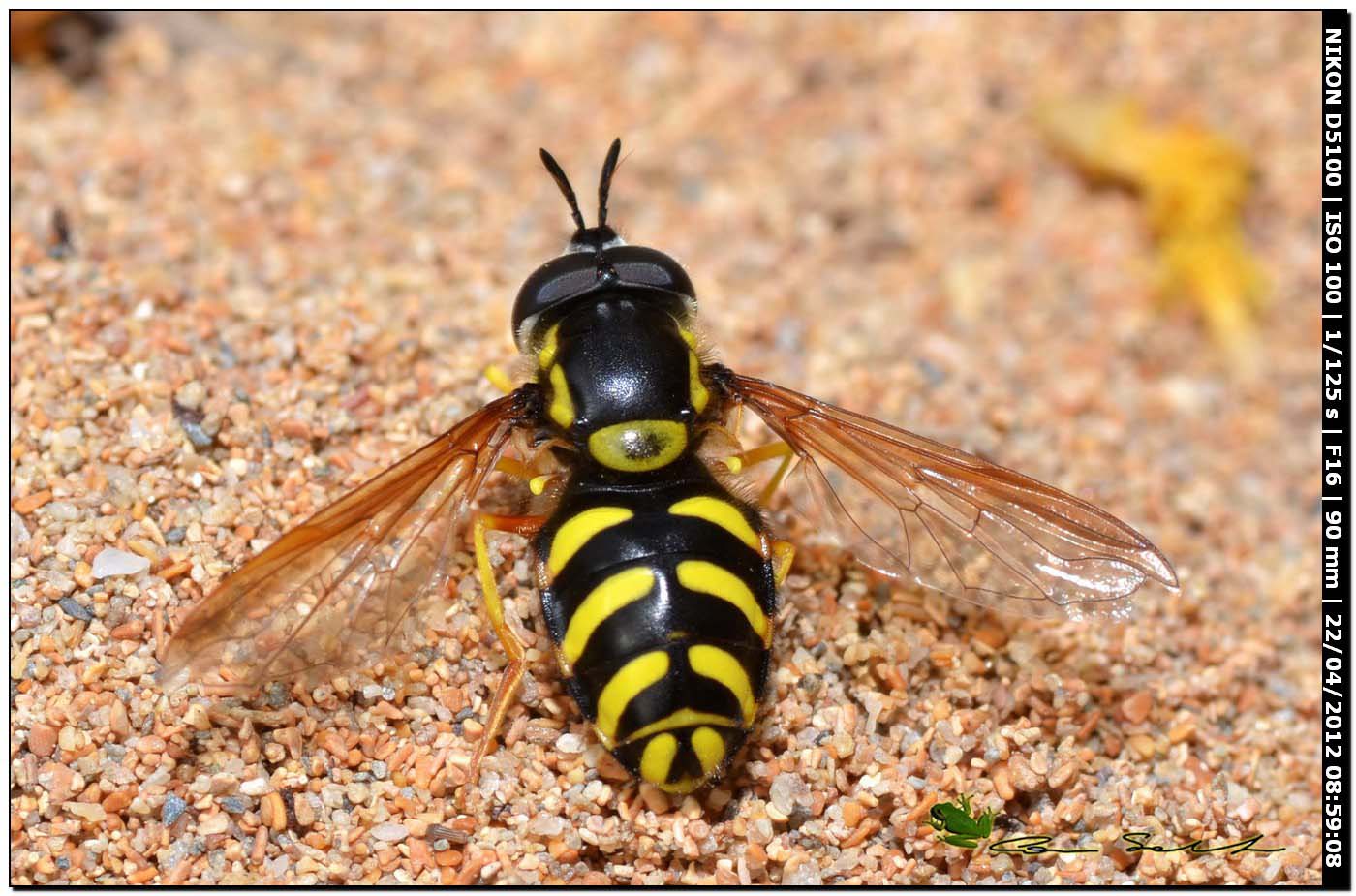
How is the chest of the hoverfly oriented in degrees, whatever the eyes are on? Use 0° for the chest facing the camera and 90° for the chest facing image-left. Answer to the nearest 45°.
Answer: approximately 180°

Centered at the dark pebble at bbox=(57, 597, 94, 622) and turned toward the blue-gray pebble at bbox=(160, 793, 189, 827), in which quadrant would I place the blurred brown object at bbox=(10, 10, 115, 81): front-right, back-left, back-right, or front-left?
back-left

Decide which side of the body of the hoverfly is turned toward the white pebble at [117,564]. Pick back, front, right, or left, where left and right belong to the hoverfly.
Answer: left

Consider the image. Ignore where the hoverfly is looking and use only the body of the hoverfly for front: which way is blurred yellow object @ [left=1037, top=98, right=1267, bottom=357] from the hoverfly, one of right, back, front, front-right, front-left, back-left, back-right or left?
front-right
